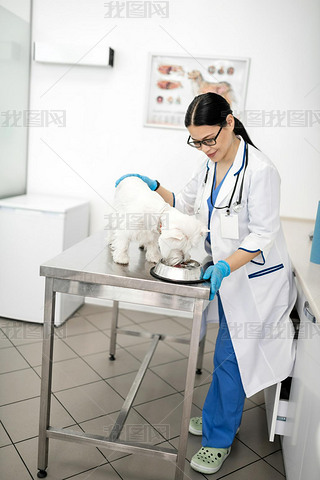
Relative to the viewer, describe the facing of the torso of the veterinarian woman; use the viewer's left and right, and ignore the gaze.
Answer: facing the viewer and to the left of the viewer

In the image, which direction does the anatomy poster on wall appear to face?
toward the camera

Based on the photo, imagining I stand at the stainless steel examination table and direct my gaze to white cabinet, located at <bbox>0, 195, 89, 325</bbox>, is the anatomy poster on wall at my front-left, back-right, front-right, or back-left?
front-right

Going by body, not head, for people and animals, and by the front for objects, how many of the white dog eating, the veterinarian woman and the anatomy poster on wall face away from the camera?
0

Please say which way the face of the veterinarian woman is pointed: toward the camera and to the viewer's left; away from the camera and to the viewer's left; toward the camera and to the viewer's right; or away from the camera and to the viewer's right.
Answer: toward the camera and to the viewer's left

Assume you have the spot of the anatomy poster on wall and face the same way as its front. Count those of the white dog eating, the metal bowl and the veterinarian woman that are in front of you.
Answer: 3

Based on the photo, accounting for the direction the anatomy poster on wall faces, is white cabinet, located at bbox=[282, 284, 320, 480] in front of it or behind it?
in front

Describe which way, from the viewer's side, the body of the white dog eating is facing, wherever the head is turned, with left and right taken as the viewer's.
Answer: facing the viewer and to the right of the viewer

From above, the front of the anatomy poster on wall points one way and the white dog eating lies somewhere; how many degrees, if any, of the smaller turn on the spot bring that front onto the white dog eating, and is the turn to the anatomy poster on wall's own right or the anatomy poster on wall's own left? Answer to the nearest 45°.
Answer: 0° — it already faces it

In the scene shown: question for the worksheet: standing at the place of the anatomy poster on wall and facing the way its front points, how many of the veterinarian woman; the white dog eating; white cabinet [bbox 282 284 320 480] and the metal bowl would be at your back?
0

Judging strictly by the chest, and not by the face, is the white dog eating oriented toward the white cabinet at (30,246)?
no

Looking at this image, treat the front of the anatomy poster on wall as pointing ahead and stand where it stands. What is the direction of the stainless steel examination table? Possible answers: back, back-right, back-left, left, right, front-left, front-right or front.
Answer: front

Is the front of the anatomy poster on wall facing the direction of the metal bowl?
yes
